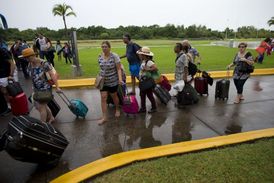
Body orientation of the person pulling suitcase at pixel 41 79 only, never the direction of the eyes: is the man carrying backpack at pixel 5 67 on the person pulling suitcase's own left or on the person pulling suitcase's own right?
on the person pulling suitcase's own right

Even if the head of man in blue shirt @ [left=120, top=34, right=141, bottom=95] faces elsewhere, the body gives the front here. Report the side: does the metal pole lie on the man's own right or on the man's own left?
on the man's own right

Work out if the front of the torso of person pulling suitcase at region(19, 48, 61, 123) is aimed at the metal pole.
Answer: no

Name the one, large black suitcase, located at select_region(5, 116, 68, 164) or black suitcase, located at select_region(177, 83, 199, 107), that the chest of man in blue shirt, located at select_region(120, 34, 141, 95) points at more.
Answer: the large black suitcase

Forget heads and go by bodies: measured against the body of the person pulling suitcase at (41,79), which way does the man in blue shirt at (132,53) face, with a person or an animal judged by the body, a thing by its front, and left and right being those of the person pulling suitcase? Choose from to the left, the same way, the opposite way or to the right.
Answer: the same way

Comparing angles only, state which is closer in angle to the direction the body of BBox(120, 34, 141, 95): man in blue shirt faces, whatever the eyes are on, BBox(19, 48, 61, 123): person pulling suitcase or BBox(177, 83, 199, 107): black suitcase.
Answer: the person pulling suitcase

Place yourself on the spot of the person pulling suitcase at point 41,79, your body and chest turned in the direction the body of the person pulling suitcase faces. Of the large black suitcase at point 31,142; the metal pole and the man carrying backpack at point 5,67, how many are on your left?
1

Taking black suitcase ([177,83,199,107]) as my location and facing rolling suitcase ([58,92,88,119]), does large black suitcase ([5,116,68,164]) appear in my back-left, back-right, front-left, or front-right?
front-left
